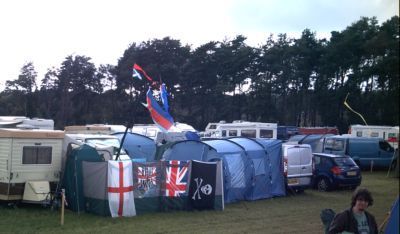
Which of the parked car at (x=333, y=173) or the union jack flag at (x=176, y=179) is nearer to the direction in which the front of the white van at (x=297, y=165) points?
the parked car

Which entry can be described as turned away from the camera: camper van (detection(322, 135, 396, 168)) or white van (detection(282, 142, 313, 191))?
the white van

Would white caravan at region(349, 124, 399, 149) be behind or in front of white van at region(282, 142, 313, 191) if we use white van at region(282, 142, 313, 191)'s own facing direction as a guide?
in front

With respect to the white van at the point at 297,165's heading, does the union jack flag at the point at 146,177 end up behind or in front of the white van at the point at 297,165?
behind

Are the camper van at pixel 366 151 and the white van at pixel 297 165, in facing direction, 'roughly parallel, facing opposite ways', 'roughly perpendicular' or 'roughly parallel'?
roughly perpendicular

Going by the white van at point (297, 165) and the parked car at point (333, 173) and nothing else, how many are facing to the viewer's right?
0

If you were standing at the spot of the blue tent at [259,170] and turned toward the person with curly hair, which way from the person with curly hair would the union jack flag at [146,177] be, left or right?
right

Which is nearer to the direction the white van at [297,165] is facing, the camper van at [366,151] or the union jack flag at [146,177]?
the camper van

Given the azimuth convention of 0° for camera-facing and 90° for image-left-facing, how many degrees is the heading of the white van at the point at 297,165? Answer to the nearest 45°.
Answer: approximately 180°
